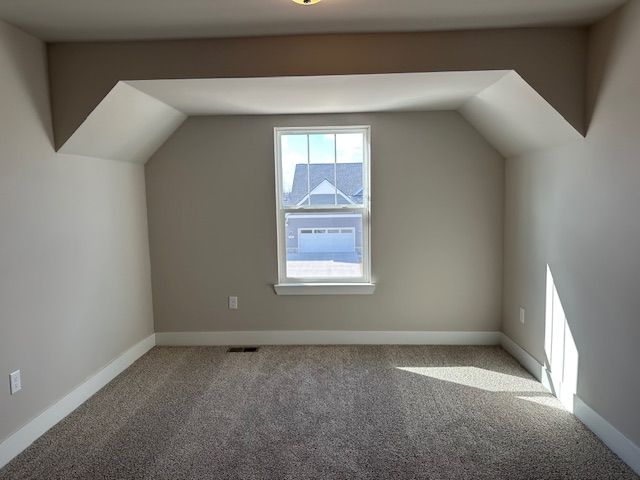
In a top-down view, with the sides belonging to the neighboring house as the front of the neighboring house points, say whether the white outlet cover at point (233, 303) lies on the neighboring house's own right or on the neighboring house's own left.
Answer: on the neighboring house's own right

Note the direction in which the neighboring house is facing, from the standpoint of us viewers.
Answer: facing the viewer

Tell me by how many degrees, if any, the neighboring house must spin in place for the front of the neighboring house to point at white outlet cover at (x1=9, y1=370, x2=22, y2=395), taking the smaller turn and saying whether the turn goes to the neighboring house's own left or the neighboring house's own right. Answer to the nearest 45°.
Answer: approximately 45° to the neighboring house's own right

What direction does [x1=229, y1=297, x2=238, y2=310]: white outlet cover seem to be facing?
toward the camera

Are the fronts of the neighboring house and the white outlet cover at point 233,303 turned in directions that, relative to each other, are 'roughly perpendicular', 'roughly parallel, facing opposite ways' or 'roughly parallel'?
roughly parallel
